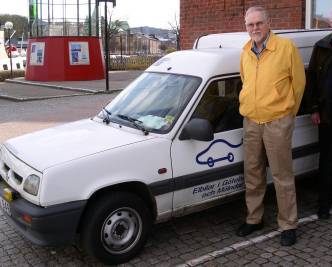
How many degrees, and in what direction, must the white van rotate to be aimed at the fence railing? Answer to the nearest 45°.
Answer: approximately 135° to its right

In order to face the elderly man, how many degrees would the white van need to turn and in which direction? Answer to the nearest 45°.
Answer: approximately 135° to its left

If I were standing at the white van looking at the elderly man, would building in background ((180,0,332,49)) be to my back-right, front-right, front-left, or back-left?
front-left

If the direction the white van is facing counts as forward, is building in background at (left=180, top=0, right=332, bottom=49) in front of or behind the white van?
behind

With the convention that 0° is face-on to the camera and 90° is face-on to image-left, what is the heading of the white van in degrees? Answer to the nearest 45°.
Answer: approximately 45°

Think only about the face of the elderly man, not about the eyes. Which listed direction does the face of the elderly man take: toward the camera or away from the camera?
toward the camera
